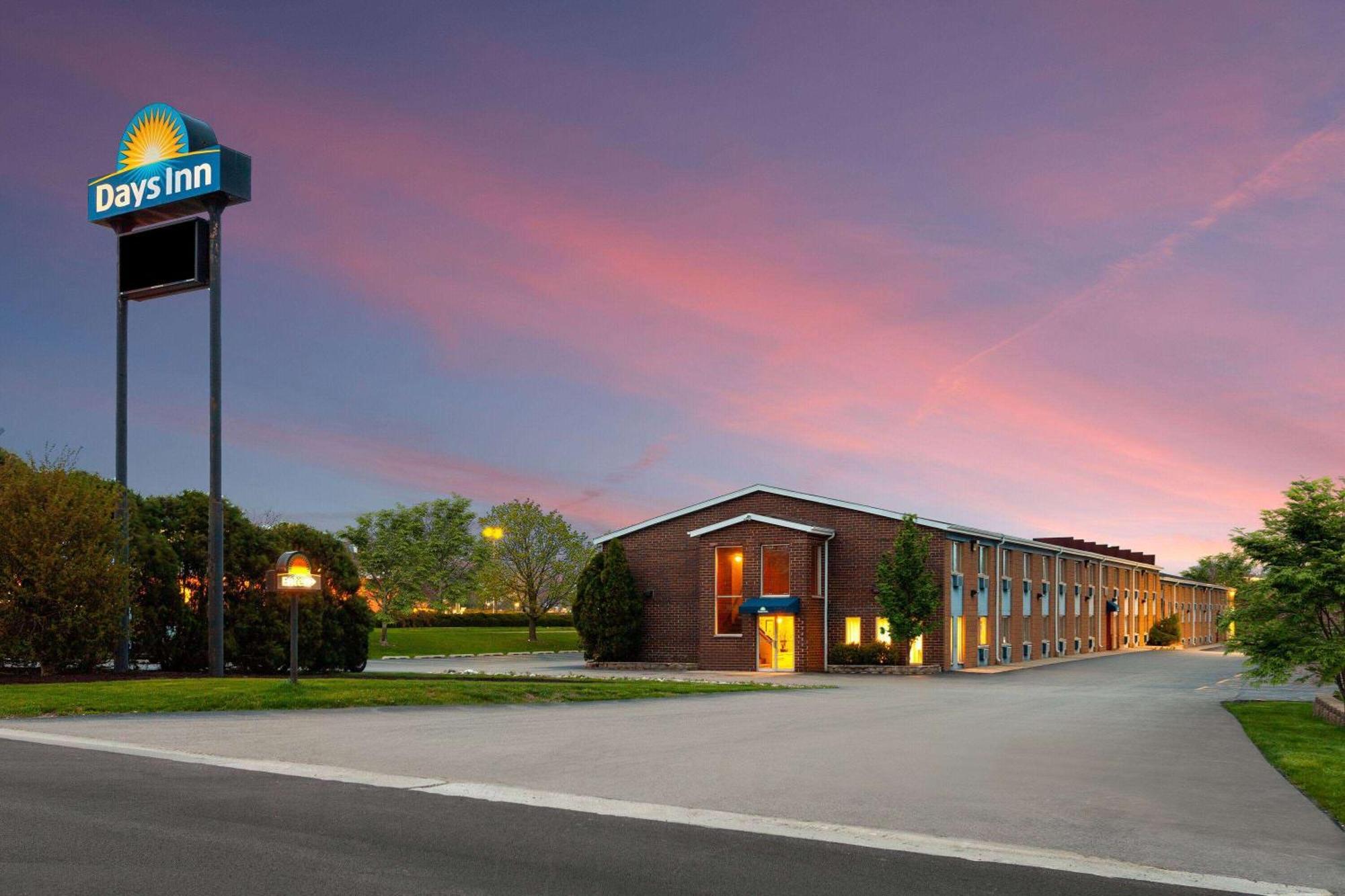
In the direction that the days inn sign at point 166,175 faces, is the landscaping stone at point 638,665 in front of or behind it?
behind

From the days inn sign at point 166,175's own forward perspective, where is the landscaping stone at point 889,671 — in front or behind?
behind

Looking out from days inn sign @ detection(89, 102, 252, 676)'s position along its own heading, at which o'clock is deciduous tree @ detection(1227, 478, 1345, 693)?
The deciduous tree is roughly at 9 o'clock from the days inn sign.

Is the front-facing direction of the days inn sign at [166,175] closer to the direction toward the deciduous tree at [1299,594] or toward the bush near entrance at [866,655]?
the deciduous tree

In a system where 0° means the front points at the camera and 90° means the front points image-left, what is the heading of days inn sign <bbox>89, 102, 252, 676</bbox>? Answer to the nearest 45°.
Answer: approximately 45°

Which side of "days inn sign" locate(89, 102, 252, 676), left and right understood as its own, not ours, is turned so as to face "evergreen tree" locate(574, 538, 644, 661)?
back

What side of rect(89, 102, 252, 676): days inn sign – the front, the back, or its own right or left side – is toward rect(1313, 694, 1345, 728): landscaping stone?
left

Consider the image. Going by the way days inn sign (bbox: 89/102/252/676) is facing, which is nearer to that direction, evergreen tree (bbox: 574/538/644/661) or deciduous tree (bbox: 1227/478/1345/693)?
the deciduous tree

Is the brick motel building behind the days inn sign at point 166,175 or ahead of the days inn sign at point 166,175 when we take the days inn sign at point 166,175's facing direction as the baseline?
behind
